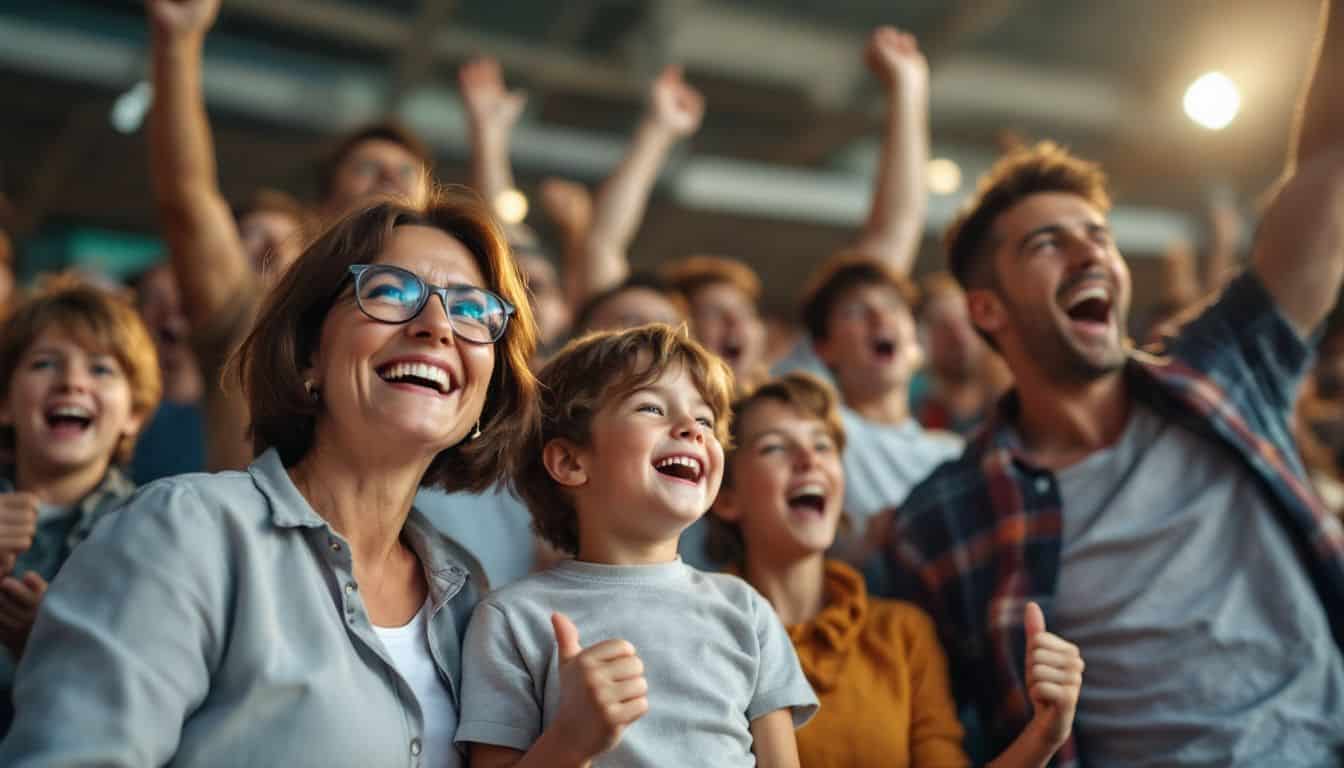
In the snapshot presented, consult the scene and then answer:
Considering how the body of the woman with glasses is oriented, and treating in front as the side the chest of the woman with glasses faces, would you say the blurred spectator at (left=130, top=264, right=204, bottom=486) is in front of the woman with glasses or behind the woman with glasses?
behind

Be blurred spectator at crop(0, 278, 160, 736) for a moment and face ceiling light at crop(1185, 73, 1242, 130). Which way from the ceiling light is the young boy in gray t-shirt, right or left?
right

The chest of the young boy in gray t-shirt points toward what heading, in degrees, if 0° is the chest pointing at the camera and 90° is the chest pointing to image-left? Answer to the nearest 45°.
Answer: approximately 0°

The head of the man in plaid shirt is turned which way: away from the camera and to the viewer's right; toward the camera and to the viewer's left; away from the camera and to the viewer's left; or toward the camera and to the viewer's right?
toward the camera and to the viewer's right

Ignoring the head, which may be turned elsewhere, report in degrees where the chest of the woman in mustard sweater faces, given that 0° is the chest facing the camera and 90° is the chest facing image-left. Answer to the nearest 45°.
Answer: approximately 315°

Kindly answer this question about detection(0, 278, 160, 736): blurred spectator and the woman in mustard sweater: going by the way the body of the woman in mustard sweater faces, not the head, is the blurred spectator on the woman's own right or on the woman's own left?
on the woman's own right

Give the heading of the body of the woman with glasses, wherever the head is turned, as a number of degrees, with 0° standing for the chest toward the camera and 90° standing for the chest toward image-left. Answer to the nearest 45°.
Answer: approximately 315°

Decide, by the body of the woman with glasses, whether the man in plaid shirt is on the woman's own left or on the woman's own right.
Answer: on the woman's own left
